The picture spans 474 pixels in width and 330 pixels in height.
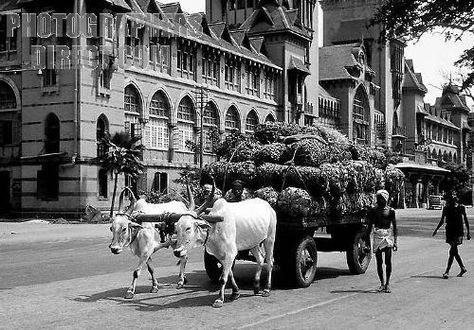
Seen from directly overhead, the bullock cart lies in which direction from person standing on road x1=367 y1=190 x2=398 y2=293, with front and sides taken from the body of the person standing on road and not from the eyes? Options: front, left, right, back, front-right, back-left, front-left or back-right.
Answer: right

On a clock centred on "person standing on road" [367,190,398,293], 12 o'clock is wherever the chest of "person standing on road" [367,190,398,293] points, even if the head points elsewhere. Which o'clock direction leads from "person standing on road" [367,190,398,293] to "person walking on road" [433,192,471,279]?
"person walking on road" [433,192,471,279] is roughly at 7 o'clock from "person standing on road" [367,190,398,293].

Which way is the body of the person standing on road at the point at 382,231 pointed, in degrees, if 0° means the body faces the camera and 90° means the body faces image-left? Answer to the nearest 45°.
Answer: approximately 0°

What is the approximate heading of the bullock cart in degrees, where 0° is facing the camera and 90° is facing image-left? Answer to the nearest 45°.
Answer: approximately 45°

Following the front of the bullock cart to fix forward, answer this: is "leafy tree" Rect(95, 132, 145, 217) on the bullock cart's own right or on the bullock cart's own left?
on the bullock cart's own right

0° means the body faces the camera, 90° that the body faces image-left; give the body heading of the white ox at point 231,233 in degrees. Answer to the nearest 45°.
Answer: approximately 45°

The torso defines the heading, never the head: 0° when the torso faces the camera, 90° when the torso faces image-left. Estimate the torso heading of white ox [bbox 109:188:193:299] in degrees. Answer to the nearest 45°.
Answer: approximately 45°

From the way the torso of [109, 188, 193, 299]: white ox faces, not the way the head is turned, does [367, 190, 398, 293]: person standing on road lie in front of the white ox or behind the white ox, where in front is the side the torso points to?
behind

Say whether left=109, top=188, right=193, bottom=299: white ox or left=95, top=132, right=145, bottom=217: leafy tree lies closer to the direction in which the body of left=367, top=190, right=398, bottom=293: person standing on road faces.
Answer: the white ox

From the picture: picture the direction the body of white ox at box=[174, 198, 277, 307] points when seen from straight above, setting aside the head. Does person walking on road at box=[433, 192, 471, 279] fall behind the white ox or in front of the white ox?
behind

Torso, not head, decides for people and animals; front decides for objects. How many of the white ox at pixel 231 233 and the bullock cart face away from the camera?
0
